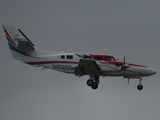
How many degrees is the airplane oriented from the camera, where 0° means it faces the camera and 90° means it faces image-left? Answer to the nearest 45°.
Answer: approximately 270°
